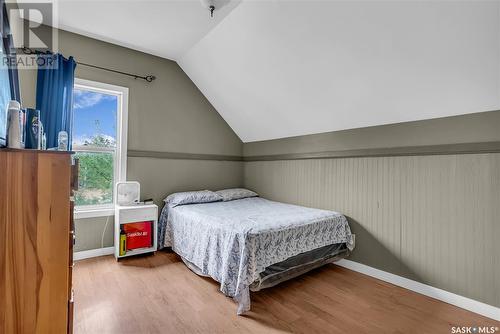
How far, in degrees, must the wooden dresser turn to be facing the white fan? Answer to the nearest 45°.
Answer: approximately 45° to its left

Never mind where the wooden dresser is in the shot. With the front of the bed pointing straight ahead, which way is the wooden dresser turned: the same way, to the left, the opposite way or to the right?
to the left

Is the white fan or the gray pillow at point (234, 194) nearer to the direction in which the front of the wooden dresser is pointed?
the gray pillow

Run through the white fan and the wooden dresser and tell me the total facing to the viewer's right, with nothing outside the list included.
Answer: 1

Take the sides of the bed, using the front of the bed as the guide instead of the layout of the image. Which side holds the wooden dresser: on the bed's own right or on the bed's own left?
on the bed's own right

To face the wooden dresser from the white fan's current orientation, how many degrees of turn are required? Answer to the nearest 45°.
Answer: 0° — it already faces it

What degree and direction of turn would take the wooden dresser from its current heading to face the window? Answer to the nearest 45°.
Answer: approximately 90° to its left

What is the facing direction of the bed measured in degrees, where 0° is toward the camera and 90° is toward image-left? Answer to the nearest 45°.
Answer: approximately 315°

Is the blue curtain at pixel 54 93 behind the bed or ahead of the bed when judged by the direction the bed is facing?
behind

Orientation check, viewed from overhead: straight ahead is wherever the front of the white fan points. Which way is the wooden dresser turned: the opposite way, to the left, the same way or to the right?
to the left

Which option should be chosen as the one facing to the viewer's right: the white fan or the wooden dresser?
the wooden dresser

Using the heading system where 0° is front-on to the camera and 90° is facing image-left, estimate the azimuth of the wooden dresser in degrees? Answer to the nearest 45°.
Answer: approximately 270°
